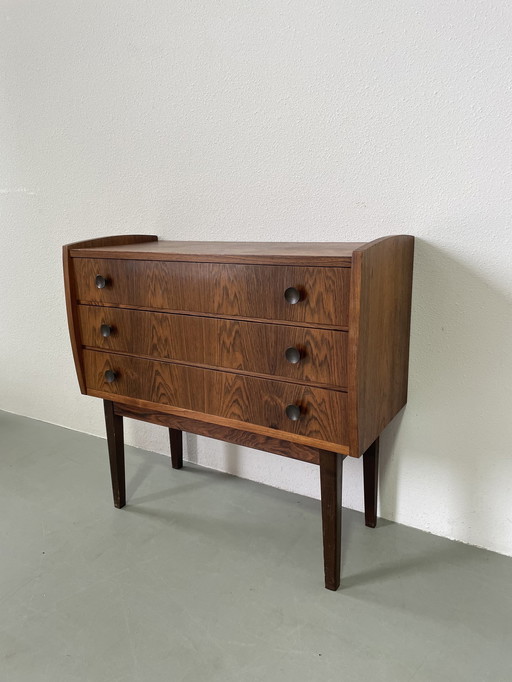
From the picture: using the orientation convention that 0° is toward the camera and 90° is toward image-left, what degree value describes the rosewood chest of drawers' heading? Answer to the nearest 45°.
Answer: approximately 45°
